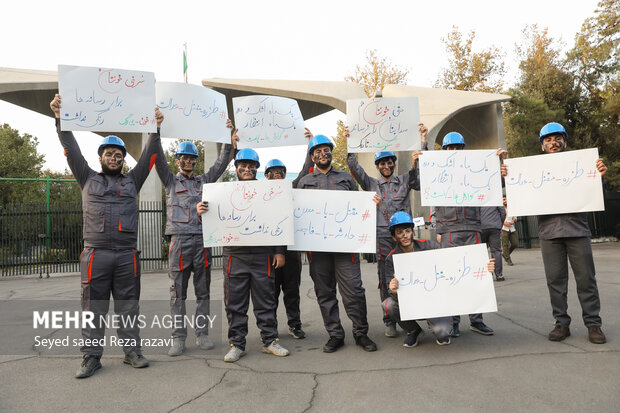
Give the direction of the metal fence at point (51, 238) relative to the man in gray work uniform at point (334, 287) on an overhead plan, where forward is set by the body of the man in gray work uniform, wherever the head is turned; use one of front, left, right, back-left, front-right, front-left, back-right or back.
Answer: back-right

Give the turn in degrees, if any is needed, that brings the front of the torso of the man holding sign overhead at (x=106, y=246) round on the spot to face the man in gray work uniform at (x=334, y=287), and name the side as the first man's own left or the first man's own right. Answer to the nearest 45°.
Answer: approximately 90° to the first man's own left

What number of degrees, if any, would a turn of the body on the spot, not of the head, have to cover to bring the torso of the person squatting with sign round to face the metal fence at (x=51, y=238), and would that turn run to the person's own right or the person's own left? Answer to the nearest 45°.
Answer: approximately 135° to the person's own right

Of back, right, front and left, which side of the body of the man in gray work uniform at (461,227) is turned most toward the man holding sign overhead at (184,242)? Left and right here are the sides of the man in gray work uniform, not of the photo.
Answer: right

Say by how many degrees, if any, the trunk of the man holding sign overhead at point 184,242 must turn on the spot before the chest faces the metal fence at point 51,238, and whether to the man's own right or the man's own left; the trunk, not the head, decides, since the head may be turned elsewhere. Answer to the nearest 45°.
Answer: approximately 135° to the man's own right

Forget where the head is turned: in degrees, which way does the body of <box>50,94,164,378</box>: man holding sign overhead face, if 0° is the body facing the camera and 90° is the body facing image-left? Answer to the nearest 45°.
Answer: approximately 0°

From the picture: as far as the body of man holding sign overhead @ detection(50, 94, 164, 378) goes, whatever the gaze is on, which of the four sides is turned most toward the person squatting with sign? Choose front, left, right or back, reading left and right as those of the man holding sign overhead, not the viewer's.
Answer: left

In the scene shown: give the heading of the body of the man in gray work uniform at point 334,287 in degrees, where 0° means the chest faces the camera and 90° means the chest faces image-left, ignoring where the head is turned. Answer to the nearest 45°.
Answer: approximately 0°

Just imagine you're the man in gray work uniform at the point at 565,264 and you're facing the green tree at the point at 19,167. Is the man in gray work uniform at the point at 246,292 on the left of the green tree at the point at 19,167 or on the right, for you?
left

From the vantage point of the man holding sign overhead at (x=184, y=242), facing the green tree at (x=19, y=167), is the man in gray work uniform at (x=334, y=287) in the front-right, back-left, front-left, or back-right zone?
back-right

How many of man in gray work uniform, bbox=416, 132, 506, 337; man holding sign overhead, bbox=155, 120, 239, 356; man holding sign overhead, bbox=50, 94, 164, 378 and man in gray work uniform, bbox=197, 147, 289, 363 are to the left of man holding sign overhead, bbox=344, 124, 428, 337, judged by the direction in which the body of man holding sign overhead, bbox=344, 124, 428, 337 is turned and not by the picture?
1

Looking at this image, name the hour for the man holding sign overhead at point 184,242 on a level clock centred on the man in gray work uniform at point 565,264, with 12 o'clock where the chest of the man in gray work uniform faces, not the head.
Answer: The man holding sign overhead is roughly at 2 o'clock from the man in gray work uniform.
